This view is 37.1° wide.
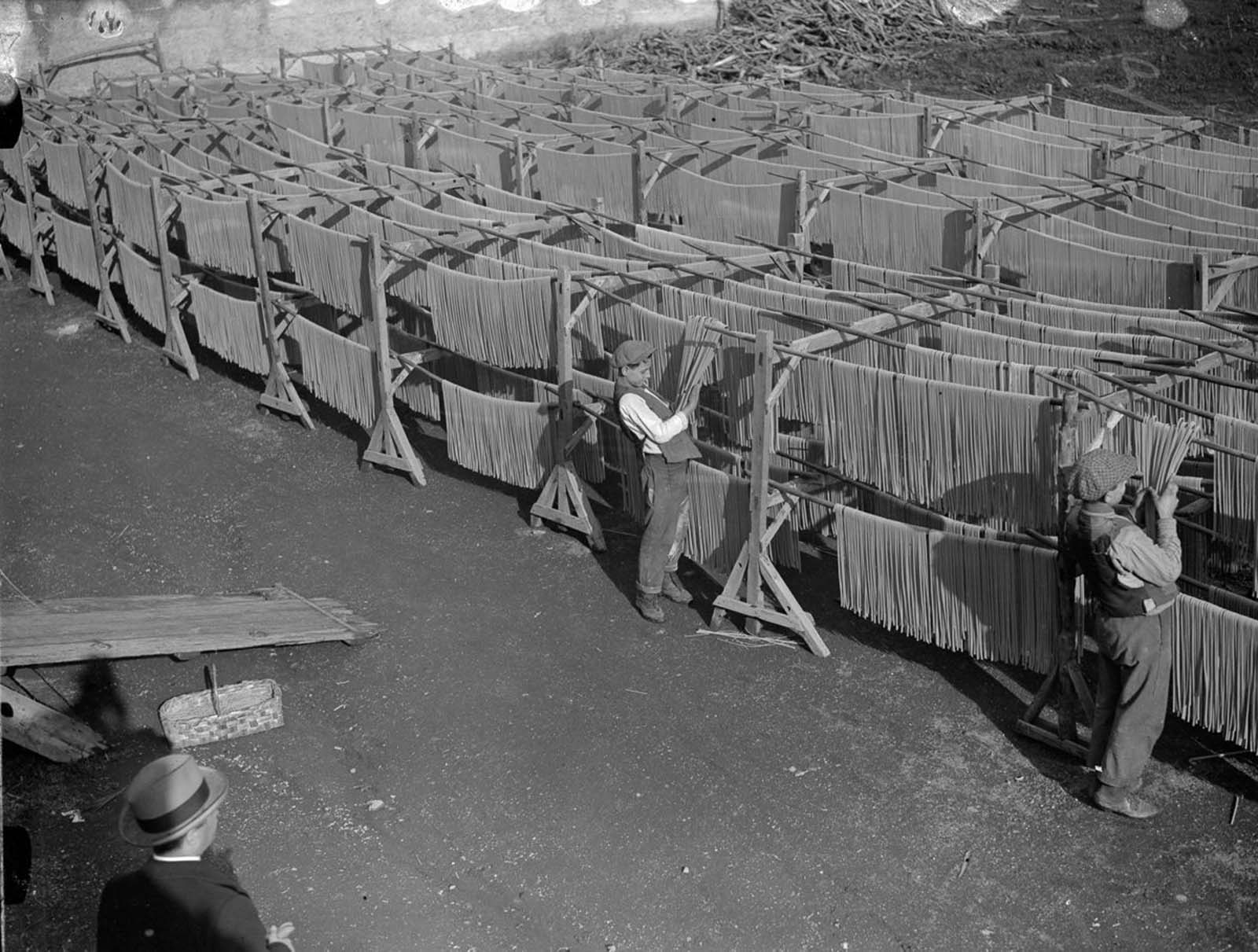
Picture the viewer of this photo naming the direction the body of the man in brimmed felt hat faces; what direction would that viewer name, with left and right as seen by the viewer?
facing away from the viewer and to the right of the viewer

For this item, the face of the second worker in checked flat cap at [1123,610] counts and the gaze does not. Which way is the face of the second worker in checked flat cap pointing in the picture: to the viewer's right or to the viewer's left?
to the viewer's right

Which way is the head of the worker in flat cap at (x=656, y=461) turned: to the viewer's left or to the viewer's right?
to the viewer's right

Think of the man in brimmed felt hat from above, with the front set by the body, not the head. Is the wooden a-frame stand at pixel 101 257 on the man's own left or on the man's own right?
on the man's own left
